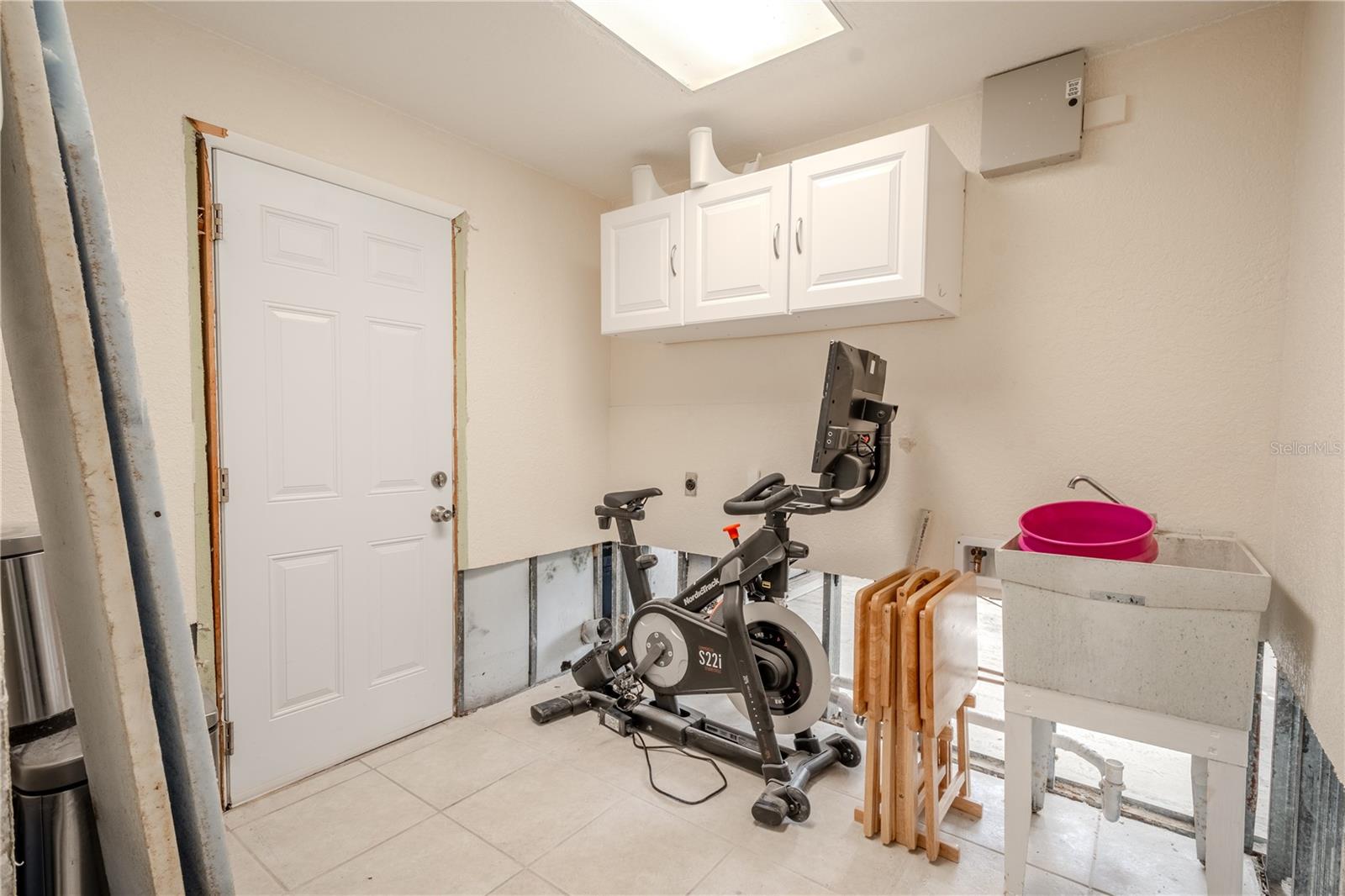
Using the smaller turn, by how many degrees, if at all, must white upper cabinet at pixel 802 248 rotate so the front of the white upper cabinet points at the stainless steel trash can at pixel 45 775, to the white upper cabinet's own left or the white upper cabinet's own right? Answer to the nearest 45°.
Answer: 0° — it already faces it

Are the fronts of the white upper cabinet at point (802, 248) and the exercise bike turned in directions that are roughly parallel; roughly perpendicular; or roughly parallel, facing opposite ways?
roughly perpendicular

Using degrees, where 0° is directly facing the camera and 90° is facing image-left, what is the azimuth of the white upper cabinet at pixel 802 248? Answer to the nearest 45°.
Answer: approximately 45°

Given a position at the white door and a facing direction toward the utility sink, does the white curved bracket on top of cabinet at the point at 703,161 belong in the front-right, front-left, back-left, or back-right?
front-left

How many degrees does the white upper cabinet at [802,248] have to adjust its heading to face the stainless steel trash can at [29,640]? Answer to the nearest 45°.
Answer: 0° — it already faces it

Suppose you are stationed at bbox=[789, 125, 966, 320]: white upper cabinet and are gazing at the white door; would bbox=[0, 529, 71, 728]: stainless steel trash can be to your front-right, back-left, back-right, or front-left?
front-left

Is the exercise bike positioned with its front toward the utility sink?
yes

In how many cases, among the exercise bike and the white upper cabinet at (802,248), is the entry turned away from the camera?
0

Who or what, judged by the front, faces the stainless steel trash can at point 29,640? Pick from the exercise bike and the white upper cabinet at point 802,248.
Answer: the white upper cabinet

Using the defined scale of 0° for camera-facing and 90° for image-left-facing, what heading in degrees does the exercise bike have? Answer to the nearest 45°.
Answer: approximately 315°
